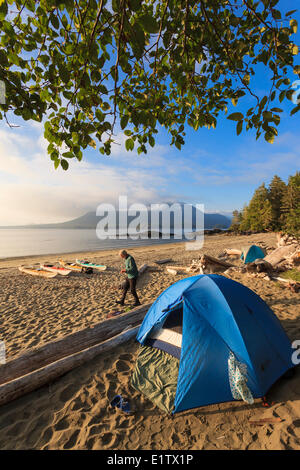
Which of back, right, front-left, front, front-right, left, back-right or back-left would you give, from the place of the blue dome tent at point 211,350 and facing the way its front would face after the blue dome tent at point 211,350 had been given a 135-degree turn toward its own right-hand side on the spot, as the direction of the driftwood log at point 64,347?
left

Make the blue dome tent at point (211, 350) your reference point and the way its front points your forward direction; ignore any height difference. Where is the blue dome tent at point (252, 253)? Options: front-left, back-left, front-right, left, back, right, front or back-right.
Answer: back-right

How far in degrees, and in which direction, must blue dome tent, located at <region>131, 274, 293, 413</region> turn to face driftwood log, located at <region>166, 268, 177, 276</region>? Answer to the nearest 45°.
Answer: approximately 135° to its right

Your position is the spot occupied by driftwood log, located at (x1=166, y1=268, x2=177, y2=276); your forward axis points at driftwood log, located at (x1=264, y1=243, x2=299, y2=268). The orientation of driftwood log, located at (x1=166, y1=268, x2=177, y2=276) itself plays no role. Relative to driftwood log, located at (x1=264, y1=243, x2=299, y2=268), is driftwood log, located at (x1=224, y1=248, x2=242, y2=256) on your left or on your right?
left

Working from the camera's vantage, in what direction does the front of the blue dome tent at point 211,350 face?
facing the viewer and to the left of the viewer

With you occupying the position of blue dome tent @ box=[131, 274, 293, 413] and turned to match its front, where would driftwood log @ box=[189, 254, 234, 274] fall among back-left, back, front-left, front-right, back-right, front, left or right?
back-right

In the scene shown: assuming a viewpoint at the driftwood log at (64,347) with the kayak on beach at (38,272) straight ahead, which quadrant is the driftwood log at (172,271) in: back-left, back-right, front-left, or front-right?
front-right

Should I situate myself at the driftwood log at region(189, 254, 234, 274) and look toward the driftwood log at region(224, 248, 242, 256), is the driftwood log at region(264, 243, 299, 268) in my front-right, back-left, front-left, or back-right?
front-right

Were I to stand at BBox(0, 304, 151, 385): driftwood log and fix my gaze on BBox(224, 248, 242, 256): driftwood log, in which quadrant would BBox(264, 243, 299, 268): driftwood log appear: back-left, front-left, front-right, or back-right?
front-right

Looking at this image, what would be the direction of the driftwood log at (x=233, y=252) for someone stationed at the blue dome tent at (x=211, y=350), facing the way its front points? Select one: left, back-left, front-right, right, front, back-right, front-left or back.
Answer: back-right

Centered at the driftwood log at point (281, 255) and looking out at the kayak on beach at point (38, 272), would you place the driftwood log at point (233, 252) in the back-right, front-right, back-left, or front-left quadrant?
front-right

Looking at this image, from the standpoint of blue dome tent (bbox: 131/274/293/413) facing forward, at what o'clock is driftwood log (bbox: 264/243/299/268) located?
The driftwood log is roughly at 5 o'clock from the blue dome tent.

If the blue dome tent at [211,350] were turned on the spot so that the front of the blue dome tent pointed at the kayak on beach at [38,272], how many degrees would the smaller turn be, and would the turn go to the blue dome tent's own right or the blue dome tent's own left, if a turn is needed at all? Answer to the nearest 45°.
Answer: approximately 90° to the blue dome tent's own right

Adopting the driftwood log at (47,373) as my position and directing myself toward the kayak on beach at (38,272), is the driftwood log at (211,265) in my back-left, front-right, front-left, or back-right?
front-right
